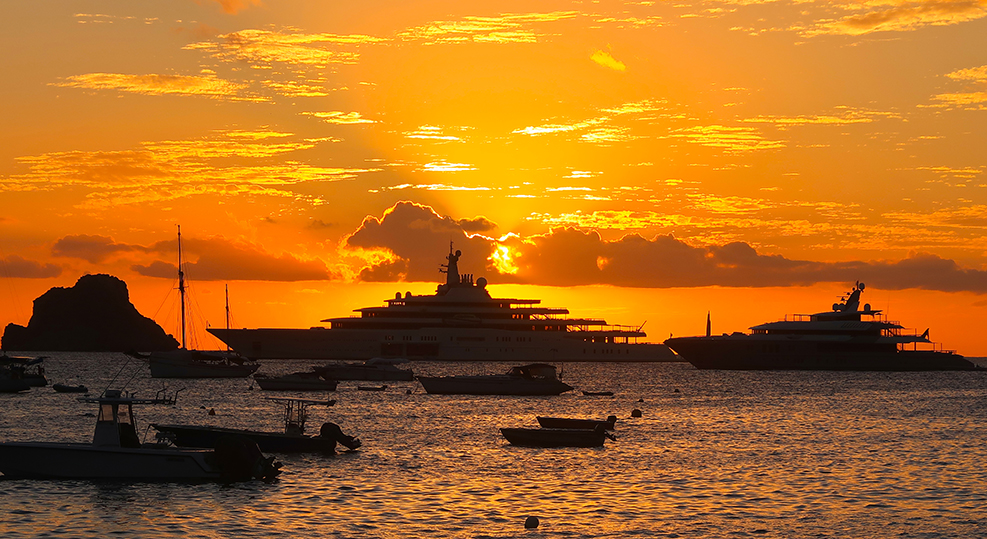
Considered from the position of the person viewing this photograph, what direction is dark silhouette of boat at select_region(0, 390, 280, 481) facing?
facing to the left of the viewer

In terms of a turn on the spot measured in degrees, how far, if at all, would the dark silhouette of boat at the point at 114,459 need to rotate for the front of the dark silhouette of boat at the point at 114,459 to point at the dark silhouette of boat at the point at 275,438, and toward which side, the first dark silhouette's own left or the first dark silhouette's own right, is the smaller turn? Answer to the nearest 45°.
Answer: approximately 135° to the first dark silhouette's own right

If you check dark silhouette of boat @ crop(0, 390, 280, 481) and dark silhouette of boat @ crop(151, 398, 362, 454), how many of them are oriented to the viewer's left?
2

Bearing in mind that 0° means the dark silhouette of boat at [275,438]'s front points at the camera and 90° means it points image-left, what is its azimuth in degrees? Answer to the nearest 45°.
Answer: approximately 90°

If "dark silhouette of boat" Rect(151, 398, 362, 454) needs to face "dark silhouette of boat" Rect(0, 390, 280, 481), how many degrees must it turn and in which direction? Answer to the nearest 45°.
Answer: approximately 45° to its left
